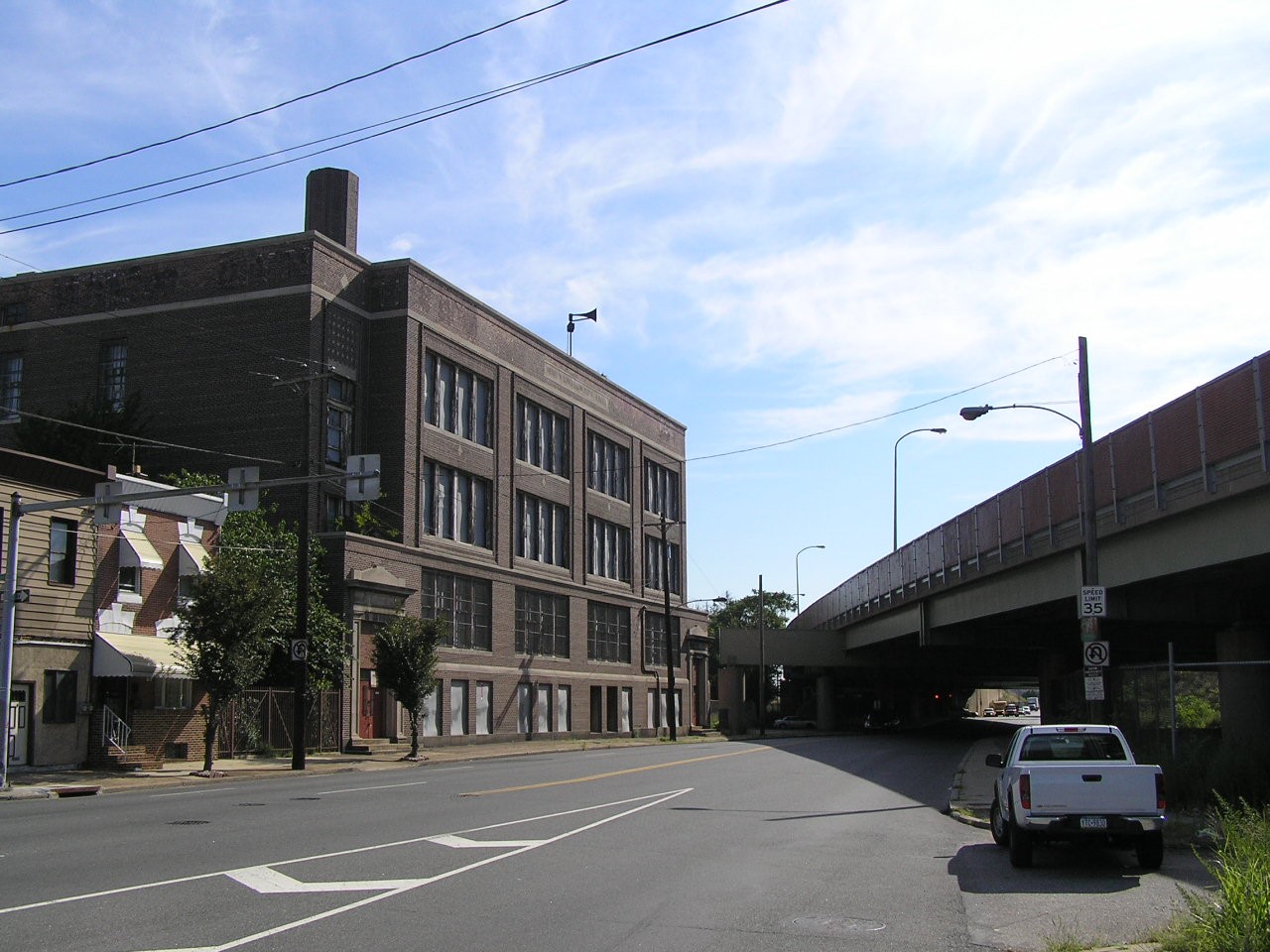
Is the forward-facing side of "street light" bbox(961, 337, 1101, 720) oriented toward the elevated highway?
no

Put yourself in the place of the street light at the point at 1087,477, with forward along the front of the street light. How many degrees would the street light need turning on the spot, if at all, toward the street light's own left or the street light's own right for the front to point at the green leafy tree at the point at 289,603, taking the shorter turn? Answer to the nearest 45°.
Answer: approximately 45° to the street light's own right

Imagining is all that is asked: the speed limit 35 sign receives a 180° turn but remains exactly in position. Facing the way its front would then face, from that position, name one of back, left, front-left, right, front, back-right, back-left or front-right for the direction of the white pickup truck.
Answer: back

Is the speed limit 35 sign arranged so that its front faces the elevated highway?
no

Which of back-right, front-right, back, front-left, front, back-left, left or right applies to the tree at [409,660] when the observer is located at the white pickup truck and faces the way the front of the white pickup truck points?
front-left

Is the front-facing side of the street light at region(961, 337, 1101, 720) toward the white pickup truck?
no

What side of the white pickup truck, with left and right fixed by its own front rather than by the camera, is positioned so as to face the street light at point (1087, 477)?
front

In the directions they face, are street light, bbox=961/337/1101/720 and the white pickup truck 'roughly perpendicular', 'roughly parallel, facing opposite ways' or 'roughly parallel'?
roughly perpendicular

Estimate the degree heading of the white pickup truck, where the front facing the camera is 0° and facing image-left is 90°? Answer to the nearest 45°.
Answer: approximately 180°

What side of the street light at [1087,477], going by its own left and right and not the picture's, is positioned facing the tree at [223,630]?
front

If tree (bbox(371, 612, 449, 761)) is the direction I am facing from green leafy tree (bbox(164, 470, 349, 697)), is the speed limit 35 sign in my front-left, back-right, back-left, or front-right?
front-right

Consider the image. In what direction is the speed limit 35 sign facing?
toward the camera

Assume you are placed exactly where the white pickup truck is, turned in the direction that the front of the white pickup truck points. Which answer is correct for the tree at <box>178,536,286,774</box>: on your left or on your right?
on your left

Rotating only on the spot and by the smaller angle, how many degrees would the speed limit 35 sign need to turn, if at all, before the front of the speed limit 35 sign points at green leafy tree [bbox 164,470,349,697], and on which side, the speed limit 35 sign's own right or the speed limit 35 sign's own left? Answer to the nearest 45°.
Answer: approximately 135° to the speed limit 35 sign's own right

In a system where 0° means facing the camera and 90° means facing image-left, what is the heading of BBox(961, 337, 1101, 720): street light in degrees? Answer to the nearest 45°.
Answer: approximately 90°
